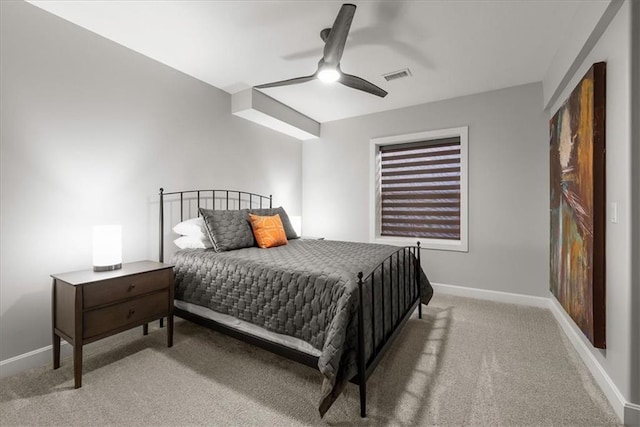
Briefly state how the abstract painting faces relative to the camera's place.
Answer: facing to the left of the viewer

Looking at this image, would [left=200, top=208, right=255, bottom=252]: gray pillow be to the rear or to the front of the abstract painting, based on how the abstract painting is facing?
to the front

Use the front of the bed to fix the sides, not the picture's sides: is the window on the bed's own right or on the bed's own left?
on the bed's own left

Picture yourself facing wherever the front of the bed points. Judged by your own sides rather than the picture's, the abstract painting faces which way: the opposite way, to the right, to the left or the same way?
the opposite way

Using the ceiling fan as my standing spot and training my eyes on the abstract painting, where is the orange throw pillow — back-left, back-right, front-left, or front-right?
back-left

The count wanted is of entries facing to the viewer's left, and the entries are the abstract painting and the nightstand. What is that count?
1

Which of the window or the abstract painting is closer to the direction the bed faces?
the abstract painting

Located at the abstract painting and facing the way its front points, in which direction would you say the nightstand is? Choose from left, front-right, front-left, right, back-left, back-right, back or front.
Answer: front-left

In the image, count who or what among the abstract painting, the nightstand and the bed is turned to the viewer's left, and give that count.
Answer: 1

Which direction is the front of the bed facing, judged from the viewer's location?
facing the viewer and to the right of the viewer

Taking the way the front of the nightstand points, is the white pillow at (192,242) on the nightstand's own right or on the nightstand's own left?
on the nightstand's own left
